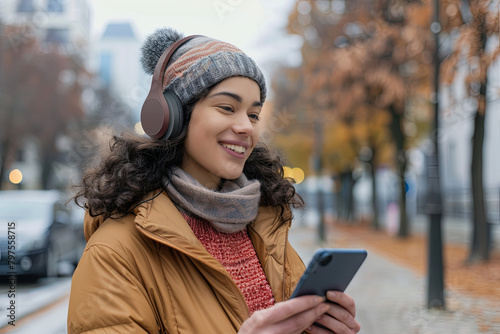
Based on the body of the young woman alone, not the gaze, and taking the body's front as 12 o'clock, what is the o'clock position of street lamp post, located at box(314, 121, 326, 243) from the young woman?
The street lamp post is roughly at 8 o'clock from the young woman.

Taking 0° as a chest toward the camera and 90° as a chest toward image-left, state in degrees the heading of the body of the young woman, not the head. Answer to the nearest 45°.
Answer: approximately 315°

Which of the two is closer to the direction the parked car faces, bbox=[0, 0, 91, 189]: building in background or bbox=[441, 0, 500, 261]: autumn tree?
the autumn tree

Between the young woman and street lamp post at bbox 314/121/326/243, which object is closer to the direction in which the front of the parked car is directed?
the young woman

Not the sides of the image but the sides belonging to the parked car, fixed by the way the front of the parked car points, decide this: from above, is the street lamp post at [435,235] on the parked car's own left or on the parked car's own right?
on the parked car's own left

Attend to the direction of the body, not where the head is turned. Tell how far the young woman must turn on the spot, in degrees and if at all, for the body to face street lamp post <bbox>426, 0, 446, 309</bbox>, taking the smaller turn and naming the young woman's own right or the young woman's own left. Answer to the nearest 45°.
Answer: approximately 90° to the young woman's own left

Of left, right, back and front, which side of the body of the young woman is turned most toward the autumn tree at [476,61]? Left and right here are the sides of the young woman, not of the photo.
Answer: left

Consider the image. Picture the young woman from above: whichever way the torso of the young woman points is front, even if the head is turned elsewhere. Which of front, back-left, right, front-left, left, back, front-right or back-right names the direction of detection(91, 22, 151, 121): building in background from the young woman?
back-left

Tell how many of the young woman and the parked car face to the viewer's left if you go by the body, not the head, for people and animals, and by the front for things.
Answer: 0

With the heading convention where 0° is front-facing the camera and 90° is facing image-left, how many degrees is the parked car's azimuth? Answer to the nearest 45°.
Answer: approximately 0°
